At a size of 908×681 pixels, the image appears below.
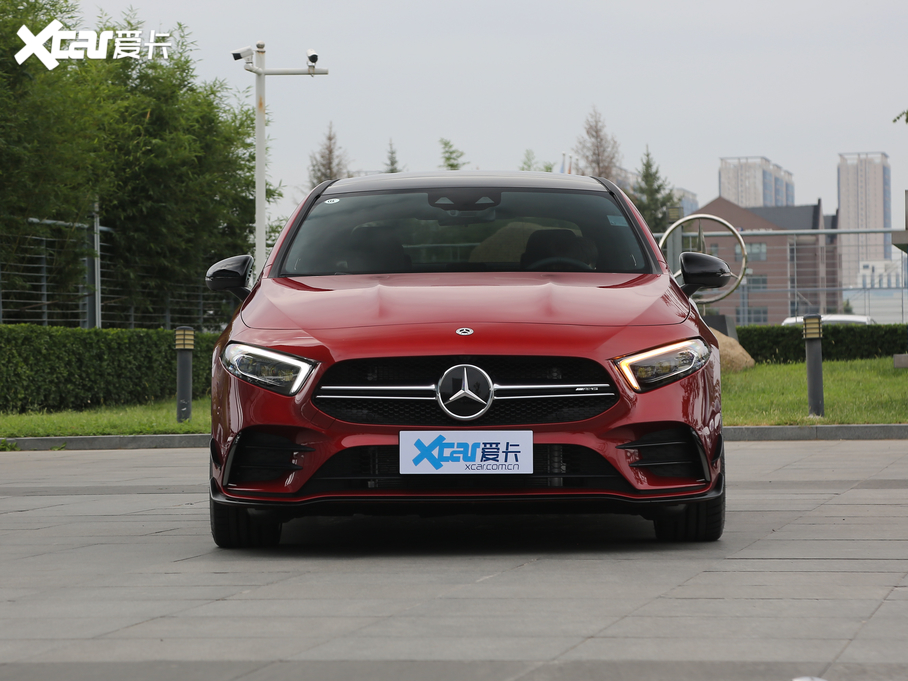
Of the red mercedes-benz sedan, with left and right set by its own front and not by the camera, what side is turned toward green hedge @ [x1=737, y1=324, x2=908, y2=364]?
back

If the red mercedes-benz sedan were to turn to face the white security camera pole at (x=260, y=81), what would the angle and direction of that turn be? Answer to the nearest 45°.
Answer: approximately 180°

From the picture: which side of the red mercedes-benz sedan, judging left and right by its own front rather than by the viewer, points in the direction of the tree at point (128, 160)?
back

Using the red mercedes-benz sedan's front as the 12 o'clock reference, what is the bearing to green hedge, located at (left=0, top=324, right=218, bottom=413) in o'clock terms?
The green hedge is roughly at 5 o'clock from the red mercedes-benz sedan.

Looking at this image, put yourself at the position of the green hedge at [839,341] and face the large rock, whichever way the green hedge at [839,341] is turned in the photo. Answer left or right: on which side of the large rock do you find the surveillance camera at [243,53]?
right

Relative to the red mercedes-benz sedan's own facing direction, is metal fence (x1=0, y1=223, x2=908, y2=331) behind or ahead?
behind

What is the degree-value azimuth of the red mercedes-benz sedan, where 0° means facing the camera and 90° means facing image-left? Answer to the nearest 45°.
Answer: approximately 0°

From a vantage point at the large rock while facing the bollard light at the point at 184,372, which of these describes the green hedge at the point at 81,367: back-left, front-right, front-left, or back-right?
front-right

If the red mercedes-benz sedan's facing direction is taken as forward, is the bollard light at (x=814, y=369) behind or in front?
behind

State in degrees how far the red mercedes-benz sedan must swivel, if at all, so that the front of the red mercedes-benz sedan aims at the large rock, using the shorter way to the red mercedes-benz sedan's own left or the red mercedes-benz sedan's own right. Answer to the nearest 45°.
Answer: approximately 180°

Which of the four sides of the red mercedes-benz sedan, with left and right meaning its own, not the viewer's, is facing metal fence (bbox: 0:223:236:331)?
back

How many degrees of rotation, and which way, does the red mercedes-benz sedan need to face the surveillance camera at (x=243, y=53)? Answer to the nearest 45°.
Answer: approximately 180°
